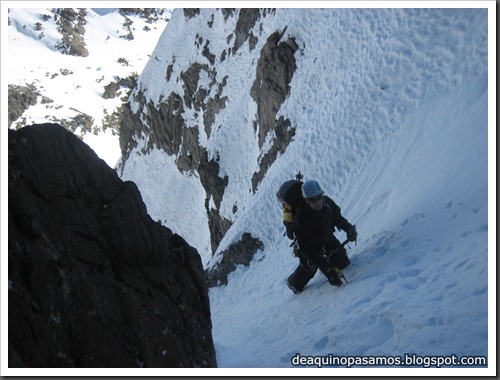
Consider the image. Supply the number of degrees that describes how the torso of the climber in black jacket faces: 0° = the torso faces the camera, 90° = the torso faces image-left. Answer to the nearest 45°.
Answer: approximately 315°
